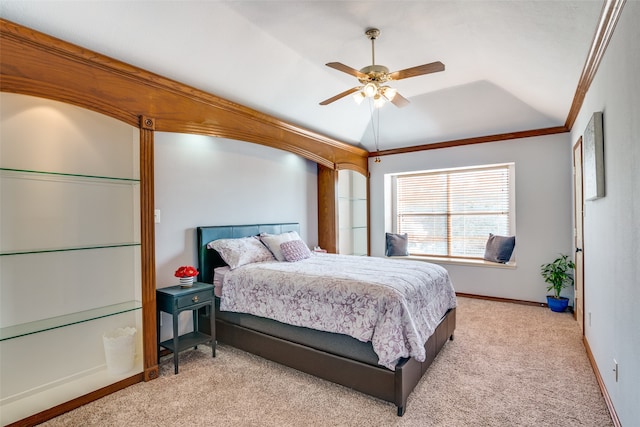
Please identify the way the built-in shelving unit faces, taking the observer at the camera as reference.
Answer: facing the viewer and to the right of the viewer

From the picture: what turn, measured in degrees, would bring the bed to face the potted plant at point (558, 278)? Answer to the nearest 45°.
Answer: approximately 90° to its left

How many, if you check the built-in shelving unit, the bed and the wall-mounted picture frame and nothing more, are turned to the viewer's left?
1

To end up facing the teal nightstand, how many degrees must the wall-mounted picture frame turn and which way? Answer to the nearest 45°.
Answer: approximately 45° to its left

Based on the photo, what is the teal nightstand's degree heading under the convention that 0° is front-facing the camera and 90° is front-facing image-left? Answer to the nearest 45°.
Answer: approximately 315°

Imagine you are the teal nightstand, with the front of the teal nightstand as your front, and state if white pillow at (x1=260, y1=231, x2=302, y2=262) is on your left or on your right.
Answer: on your left

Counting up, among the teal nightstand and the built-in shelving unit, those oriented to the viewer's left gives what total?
0

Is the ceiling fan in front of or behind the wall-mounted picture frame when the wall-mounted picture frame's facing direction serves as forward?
in front

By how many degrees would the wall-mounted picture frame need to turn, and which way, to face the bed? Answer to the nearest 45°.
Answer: approximately 45° to its left

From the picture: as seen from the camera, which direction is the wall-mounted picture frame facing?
to the viewer's left

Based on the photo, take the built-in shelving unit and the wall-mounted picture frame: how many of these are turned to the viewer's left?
1

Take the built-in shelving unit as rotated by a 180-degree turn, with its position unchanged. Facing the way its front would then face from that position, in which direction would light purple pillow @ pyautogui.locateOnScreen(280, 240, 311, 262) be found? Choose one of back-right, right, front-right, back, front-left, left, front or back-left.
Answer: back-right
